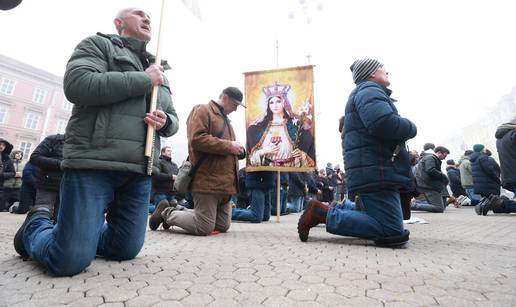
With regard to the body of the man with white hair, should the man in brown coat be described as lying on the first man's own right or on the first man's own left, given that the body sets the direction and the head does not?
on the first man's own left

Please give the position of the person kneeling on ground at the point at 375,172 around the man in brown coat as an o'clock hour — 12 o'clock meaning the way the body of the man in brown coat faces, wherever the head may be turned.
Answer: The person kneeling on ground is roughly at 1 o'clock from the man in brown coat.

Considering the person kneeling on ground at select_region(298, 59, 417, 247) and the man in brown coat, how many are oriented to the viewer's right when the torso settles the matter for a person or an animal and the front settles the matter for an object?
2

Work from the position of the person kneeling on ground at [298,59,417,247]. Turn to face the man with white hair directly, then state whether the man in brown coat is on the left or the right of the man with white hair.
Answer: right

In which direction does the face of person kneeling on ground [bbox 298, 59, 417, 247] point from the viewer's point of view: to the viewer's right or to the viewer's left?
to the viewer's right

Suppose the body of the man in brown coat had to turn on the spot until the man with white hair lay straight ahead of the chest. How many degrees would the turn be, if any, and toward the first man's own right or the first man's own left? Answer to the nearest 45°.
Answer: approximately 135° to the first man's own right

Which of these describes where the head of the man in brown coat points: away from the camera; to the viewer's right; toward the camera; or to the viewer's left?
to the viewer's right

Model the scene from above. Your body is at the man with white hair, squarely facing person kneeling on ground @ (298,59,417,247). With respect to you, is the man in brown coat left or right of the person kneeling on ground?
left

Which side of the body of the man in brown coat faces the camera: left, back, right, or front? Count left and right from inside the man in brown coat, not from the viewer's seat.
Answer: right

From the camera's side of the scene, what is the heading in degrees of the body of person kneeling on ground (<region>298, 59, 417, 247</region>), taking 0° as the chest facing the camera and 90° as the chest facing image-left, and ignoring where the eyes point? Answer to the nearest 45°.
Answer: approximately 270°
